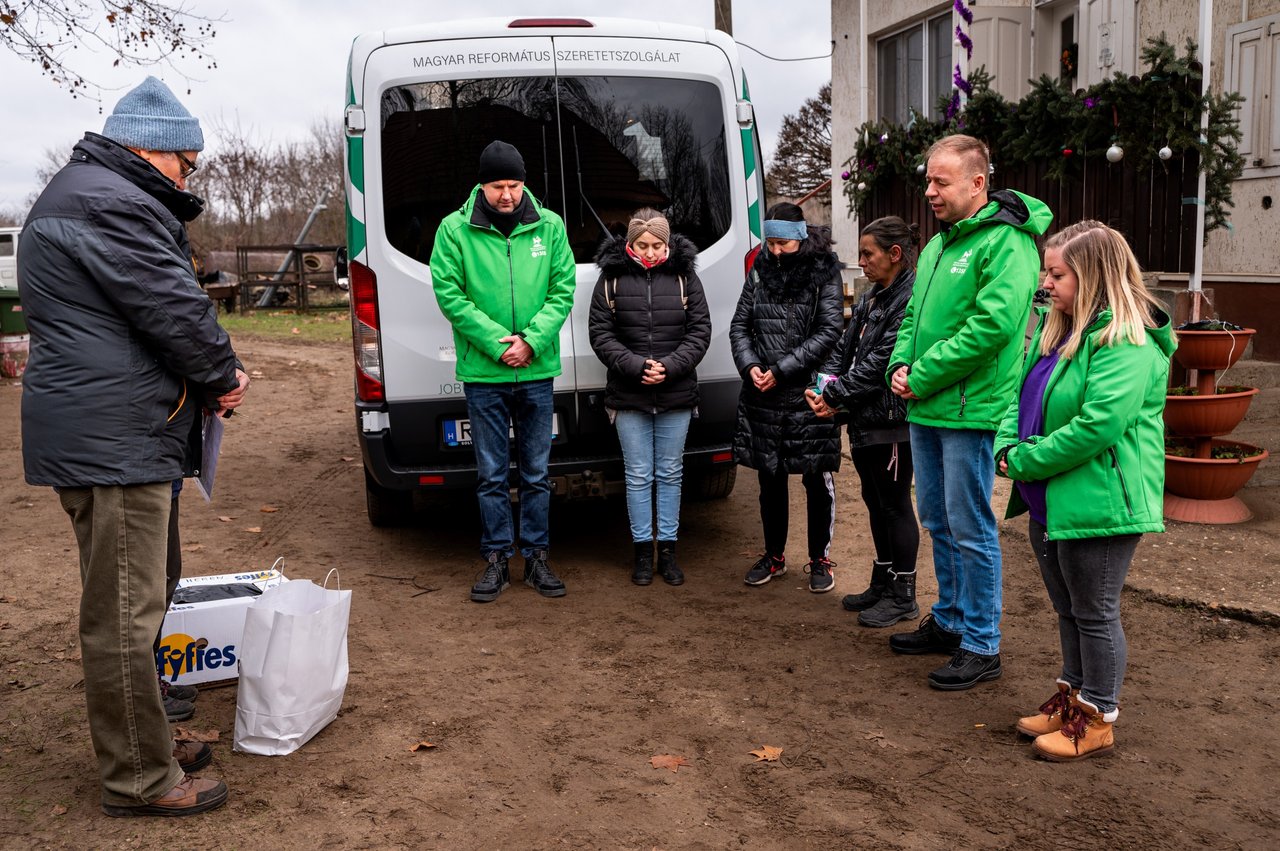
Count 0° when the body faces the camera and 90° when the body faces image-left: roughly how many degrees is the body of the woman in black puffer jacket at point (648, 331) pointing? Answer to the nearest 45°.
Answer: approximately 0°

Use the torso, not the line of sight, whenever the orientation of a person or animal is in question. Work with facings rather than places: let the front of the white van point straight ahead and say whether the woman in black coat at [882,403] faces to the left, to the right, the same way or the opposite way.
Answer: to the left

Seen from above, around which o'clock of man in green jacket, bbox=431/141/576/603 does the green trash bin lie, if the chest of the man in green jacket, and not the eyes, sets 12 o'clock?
The green trash bin is roughly at 5 o'clock from the man in green jacket.

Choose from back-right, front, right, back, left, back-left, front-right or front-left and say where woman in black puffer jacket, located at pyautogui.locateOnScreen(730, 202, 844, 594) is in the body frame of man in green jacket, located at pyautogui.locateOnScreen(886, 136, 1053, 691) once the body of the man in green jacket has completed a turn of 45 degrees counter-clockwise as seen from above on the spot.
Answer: back-right

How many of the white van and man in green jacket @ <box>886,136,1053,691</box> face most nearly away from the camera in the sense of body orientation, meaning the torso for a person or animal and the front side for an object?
1

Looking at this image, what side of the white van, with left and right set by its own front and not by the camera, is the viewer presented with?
back

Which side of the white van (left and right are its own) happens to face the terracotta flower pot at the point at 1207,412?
right

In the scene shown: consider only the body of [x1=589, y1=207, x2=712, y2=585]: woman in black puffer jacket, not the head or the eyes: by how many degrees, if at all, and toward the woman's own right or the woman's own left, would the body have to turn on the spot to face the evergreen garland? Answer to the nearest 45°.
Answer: approximately 135° to the woman's own left

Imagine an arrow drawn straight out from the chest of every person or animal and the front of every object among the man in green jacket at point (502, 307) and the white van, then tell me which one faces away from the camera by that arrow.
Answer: the white van

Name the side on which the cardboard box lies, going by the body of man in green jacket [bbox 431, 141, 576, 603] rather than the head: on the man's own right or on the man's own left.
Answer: on the man's own right

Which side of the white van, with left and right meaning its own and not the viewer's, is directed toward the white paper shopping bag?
back

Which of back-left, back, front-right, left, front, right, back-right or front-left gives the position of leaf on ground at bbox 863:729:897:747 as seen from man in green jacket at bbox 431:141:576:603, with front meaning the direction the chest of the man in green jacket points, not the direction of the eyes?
front-left

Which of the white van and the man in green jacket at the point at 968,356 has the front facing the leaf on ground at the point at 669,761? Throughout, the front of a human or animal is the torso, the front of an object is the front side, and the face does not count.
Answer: the man in green jacket

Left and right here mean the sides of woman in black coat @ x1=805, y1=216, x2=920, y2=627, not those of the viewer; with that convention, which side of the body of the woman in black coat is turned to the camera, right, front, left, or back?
left

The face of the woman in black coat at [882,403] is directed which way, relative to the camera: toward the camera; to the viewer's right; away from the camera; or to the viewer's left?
to the viewer's left

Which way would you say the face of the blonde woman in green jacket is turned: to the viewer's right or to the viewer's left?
to the viewer's left

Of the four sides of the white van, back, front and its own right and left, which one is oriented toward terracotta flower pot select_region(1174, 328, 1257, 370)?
right
